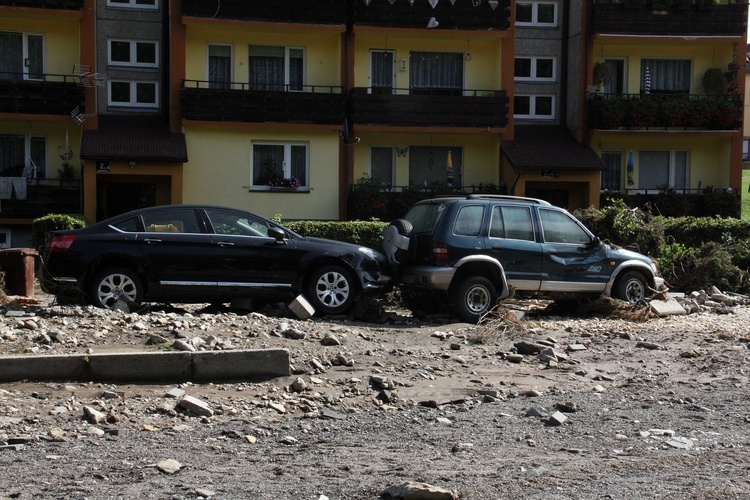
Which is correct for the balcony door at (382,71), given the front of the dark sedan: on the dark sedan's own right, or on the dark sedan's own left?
on the dark sedan's own left

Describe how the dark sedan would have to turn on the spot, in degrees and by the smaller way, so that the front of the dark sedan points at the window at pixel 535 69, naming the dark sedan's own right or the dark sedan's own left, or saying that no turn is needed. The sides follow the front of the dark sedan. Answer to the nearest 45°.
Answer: approximately 45° to the dark sedan's own left

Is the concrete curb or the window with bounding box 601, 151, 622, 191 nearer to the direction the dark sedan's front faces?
the window

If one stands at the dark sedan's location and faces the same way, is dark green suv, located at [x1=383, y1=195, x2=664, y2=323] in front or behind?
in front

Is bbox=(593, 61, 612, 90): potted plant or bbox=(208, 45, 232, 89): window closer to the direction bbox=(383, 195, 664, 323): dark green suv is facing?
the potted plant

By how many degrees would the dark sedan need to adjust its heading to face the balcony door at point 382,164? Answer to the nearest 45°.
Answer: approximately 90° to its left

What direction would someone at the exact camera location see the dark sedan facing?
facing to the right of the viewer

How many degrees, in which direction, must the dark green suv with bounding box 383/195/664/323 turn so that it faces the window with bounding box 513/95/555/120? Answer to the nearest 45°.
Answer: approximately 45° to its left

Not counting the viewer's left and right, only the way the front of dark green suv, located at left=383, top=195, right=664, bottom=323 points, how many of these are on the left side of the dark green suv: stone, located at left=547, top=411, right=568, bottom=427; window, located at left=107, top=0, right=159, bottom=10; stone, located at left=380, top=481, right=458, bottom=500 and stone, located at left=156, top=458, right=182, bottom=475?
1

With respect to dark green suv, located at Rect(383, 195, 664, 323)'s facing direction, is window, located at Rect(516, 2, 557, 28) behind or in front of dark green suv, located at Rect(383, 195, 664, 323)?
in front

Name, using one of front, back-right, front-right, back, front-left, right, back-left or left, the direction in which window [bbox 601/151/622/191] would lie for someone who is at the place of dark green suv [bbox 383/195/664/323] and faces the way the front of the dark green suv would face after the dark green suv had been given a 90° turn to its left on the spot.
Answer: front-right

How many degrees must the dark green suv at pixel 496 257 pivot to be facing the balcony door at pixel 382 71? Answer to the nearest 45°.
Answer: approximately 45° to its left

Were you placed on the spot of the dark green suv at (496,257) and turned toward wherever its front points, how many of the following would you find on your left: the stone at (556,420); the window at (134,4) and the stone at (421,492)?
1

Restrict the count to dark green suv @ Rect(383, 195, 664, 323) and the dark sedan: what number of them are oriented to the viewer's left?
0

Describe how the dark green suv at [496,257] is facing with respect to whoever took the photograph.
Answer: facing away from the viewer and to the right of the viewer

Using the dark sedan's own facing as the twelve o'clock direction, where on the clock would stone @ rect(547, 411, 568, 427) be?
The stone is roughly at 2 o'clock from the dark sedan.
